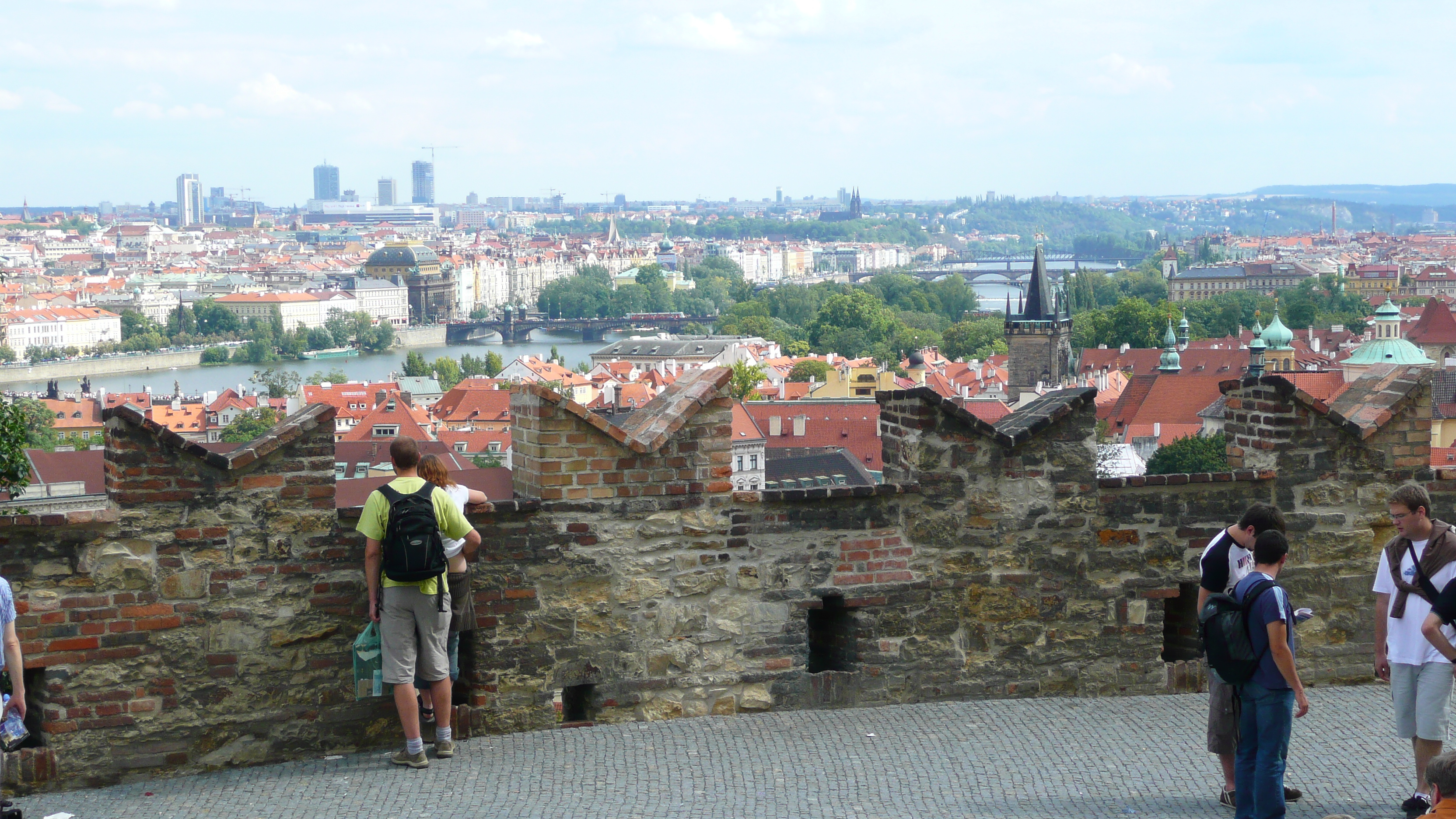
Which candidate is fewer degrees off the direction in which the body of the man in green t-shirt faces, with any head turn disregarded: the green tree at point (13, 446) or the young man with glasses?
the green tree

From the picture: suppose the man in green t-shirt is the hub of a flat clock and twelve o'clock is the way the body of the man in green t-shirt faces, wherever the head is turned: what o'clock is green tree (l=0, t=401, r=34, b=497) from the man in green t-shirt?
The green tree is roughly at 11 o'clock from the man in green t-shirt.

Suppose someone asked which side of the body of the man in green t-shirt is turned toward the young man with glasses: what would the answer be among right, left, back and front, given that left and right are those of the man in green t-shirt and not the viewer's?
right

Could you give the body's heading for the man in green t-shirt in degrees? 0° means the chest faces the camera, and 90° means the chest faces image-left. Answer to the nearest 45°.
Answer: approximately 180°
